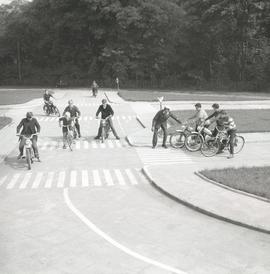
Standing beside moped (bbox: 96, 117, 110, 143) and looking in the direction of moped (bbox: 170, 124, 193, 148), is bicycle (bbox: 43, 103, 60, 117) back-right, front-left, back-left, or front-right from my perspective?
back-left

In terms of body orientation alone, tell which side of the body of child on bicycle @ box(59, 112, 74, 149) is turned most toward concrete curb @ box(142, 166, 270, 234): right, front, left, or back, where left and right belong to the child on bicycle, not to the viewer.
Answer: front

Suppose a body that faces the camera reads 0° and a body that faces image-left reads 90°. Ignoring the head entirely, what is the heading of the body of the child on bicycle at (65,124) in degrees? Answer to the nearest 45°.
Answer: approximately 0°

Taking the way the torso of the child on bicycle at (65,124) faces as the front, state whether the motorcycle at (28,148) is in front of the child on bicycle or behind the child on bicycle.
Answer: in front

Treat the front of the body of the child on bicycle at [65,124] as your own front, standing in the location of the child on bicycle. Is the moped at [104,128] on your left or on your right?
on your left

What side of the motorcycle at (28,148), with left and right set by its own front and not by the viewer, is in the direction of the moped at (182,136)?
left

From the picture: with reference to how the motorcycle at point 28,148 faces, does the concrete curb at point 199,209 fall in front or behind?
in front

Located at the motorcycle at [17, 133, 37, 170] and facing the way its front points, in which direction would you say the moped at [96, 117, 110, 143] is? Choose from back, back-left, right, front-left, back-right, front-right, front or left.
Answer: back-left

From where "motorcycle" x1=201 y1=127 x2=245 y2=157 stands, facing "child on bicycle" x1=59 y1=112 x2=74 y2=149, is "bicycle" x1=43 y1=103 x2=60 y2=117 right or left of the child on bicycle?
right

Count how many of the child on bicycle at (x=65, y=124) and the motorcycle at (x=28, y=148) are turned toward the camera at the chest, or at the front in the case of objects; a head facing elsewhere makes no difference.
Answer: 2

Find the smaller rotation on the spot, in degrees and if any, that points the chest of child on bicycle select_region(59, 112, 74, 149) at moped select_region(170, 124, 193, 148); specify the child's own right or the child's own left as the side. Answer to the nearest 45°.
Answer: approximately 90° to the child's own left

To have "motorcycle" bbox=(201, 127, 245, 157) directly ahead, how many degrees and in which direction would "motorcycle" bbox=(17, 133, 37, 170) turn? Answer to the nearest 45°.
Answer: approximately 90° to its left
